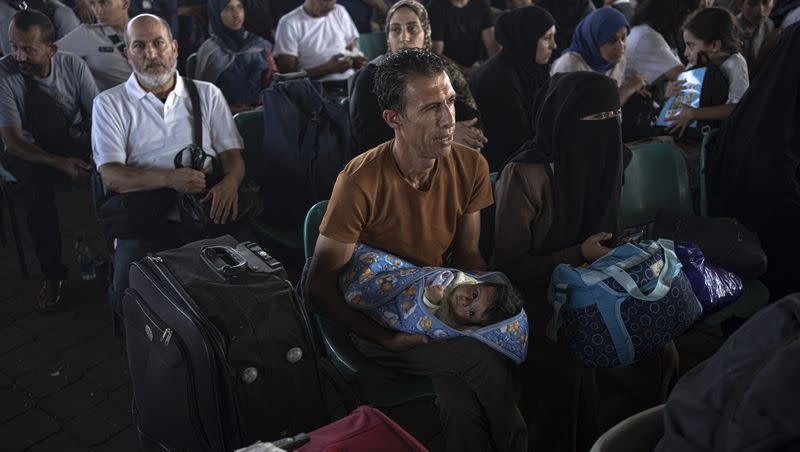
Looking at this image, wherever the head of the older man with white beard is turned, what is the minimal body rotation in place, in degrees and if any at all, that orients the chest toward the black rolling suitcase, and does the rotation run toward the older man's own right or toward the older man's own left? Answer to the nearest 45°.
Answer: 0° — they already face it

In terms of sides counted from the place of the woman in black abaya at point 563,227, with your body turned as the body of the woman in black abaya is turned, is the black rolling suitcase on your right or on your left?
on your right

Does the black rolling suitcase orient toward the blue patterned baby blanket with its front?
no

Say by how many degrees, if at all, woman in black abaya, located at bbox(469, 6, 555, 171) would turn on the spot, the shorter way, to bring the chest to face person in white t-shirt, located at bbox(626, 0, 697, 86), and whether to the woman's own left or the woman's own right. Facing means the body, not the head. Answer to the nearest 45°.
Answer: approximately 45° to the woman's own left

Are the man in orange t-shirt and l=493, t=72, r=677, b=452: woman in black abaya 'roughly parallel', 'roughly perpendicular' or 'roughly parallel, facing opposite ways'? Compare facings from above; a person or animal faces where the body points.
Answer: roughly parallel

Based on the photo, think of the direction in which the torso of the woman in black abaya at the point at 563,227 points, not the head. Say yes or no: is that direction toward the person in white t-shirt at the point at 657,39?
no

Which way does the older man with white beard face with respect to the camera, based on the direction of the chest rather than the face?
toward the camera

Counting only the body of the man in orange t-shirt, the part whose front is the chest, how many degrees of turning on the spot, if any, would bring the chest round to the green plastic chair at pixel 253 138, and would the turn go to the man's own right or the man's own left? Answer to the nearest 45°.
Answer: approximately 180°

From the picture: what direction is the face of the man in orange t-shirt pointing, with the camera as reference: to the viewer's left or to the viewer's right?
to the viewer's right

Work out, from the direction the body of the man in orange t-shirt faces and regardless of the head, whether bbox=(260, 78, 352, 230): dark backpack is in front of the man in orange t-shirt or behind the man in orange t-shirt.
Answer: behind

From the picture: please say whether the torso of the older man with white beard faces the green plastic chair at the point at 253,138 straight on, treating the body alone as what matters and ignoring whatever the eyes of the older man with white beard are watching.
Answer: no

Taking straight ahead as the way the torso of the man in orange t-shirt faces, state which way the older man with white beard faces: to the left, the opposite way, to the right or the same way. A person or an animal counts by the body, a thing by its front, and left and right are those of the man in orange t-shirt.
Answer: the same way

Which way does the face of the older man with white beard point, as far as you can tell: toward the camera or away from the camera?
toward the camera

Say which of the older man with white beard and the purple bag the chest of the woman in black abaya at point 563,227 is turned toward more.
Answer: the purple bag

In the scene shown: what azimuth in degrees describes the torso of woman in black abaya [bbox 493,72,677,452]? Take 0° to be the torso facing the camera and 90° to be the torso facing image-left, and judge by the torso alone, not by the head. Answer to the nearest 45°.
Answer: approximately 315°

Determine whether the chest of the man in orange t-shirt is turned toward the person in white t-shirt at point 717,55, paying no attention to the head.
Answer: no

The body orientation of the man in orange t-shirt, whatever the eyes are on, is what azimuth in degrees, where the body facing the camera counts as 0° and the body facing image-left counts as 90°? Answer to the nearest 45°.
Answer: approximately 315°

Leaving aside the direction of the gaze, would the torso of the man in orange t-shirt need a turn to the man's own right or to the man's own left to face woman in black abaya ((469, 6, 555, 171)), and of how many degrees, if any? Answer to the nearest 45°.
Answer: approximately 135° to the man's own left

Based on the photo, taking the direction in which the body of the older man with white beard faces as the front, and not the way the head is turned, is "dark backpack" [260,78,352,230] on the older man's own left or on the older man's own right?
on the older man's own left
